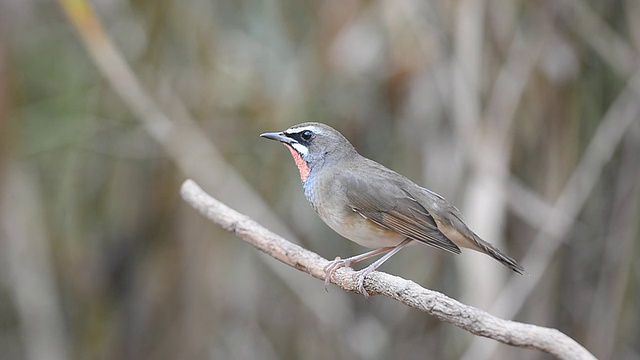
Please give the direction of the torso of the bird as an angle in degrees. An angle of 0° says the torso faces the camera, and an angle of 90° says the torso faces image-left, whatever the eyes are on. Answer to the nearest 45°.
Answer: approximately 90°
